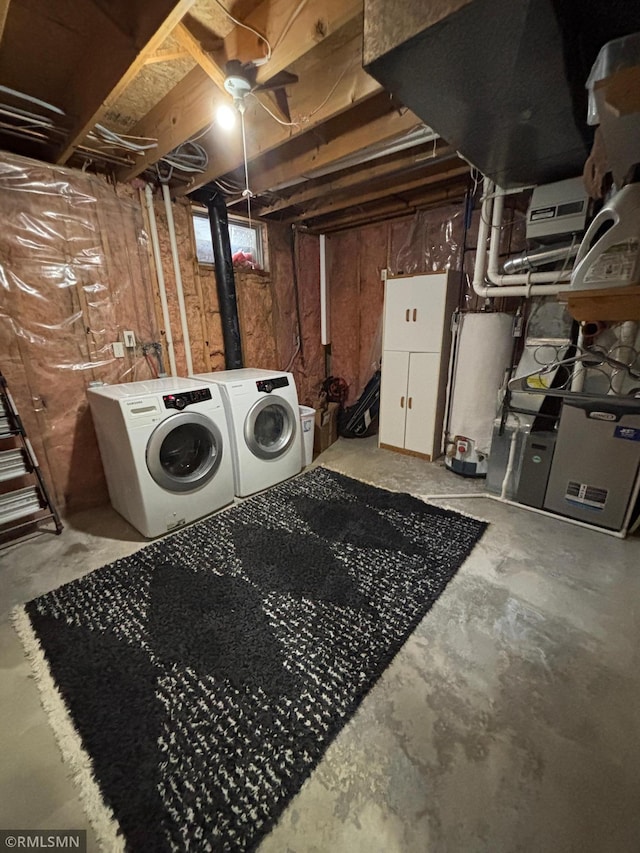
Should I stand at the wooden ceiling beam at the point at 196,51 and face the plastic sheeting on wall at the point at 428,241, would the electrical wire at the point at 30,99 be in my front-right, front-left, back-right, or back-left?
back-left

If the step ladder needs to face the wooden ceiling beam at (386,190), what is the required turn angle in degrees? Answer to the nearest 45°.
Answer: approximately 45° to its left

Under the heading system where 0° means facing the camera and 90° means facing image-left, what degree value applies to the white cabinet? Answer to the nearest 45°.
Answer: approximately 45°

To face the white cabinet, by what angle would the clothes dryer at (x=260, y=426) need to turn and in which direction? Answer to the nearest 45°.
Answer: approximately 45° to its left

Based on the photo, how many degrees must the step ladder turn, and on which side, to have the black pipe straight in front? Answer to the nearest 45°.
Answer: approximately 45° to its left
